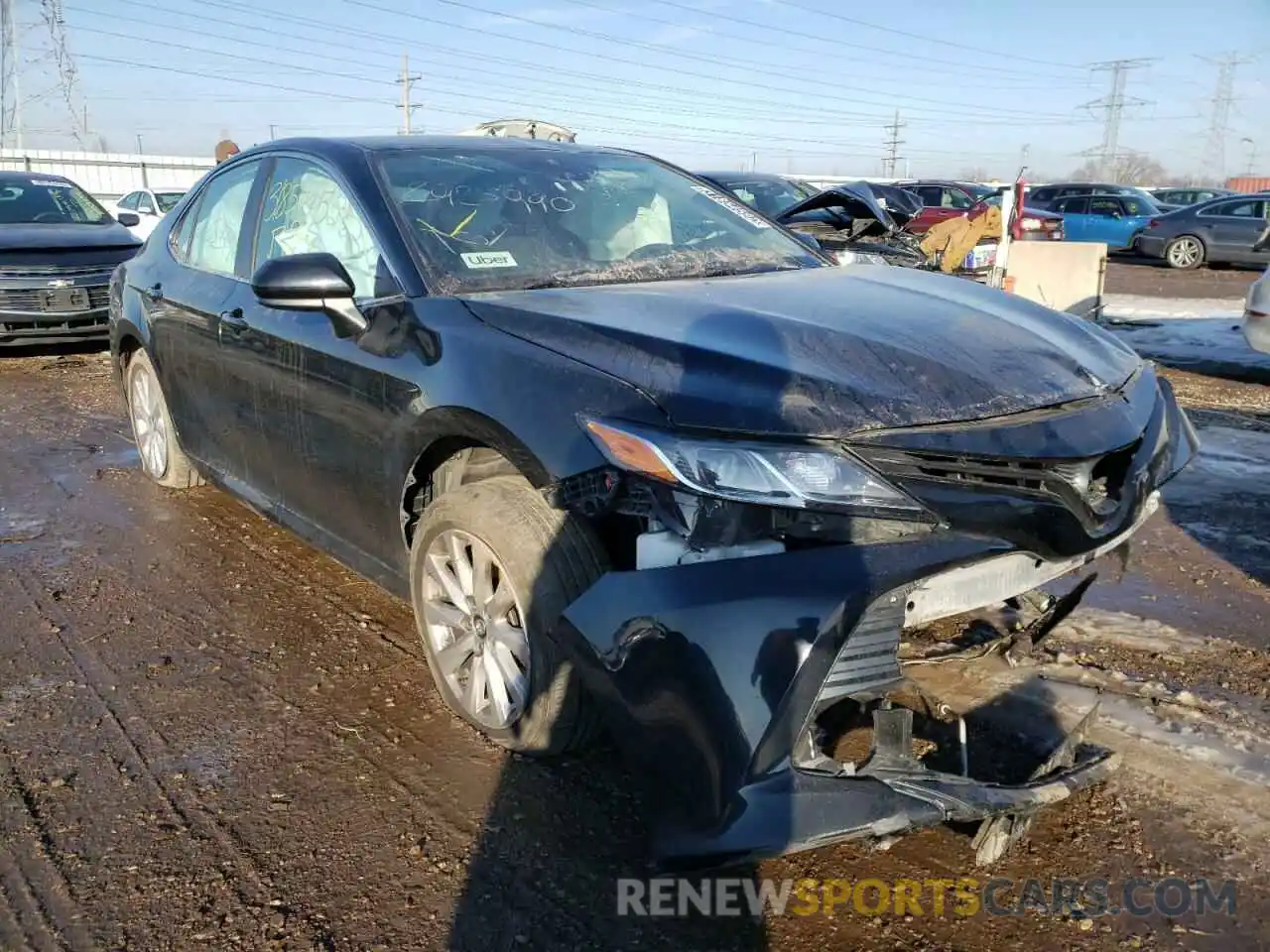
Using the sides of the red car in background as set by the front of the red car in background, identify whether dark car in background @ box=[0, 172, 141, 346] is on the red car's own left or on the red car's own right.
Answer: on the red car's own right

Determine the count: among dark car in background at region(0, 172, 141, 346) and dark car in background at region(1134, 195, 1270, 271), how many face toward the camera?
1

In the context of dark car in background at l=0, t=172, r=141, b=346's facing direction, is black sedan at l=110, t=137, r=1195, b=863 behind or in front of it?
in front

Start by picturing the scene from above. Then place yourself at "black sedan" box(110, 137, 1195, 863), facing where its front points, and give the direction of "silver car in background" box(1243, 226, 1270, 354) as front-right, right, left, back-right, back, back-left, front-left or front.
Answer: left

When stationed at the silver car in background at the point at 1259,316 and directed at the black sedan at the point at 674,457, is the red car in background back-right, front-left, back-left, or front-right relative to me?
back-right

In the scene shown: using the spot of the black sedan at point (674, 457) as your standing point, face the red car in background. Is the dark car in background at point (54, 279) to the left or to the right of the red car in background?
left

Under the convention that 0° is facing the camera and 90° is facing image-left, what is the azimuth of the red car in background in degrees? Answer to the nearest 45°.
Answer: approximately 315°
